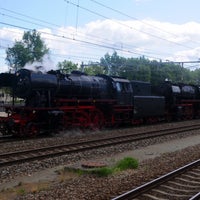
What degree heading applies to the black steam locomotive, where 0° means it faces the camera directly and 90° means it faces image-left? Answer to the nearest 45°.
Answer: approximately 45°

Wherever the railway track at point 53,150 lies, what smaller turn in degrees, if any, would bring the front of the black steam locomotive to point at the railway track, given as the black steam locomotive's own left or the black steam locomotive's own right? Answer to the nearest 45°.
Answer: approximately 45° to the black steam locomotive's own left

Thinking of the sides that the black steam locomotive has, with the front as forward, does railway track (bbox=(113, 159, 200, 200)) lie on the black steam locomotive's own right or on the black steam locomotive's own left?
on the black steam locomotive's own left
